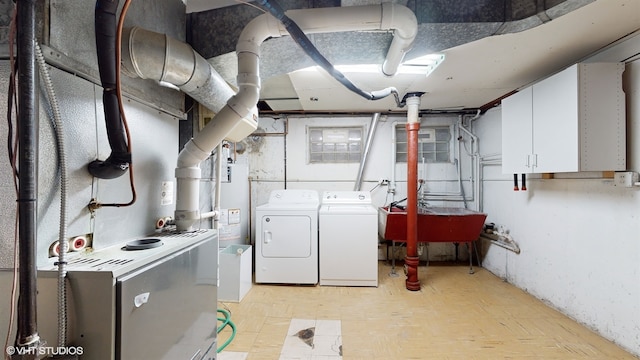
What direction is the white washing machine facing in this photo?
toward the camera

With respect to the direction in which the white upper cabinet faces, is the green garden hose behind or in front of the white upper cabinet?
in front

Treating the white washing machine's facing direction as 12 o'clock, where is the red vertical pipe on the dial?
The red vertical pipe is roughly at 9 o'clock from the white washing machine.

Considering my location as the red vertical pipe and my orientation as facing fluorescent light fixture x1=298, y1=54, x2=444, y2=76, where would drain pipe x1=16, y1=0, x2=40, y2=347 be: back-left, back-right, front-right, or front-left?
front-right

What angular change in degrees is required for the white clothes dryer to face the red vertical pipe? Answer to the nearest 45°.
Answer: approximately 90° to its left

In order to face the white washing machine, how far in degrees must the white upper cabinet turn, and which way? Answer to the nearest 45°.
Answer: approximately 45° to its right

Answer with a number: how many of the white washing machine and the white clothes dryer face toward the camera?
2

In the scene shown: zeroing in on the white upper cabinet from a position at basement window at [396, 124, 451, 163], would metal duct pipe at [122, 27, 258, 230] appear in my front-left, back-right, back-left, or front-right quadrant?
front-right

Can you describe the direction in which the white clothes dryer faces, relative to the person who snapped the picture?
facing the viewer

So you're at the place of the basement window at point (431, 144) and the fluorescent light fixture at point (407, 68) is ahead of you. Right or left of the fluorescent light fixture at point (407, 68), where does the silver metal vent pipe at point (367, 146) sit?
right

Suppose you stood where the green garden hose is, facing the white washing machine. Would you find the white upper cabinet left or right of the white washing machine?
right

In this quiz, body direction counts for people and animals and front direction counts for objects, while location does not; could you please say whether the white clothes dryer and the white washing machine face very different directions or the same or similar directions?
same or similar directions
